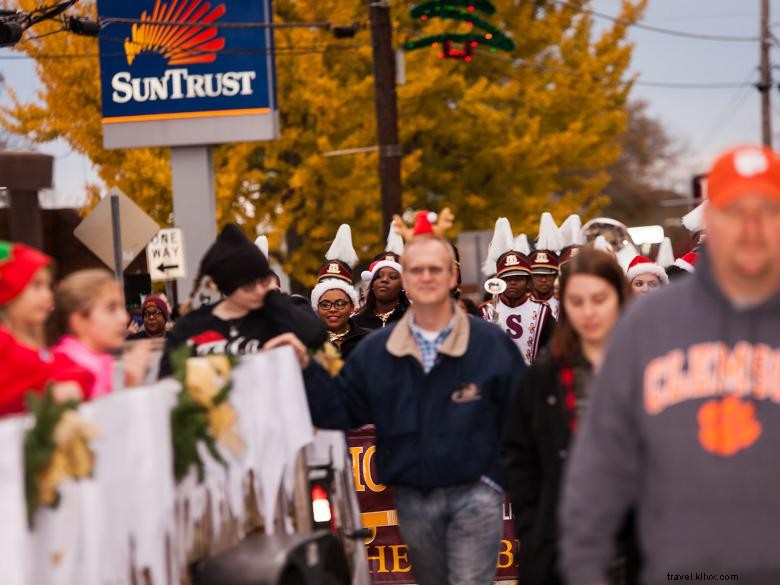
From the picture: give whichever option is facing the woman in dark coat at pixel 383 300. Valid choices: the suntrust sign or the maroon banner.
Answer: the suntrust sign

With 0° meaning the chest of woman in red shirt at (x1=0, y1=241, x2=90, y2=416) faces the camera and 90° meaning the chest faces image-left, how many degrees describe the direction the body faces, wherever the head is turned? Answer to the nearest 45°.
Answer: approximately 270°

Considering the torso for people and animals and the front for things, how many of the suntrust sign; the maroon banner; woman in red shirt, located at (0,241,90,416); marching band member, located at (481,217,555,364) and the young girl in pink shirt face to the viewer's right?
2

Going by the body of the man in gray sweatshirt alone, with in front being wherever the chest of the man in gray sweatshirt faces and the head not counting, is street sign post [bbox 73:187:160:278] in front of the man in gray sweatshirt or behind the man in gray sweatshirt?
behind

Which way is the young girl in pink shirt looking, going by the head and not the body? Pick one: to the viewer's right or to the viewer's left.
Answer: to the viewer's right

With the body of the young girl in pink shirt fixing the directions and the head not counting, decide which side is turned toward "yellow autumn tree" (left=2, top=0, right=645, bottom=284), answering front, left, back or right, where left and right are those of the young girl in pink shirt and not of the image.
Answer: left

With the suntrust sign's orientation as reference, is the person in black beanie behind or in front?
in front

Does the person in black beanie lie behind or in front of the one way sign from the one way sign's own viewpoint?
in front

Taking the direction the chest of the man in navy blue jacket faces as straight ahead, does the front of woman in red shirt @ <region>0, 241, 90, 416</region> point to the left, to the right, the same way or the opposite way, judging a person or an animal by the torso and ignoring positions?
to the left

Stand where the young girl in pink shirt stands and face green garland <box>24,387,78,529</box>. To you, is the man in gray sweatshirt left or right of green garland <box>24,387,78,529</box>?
left
